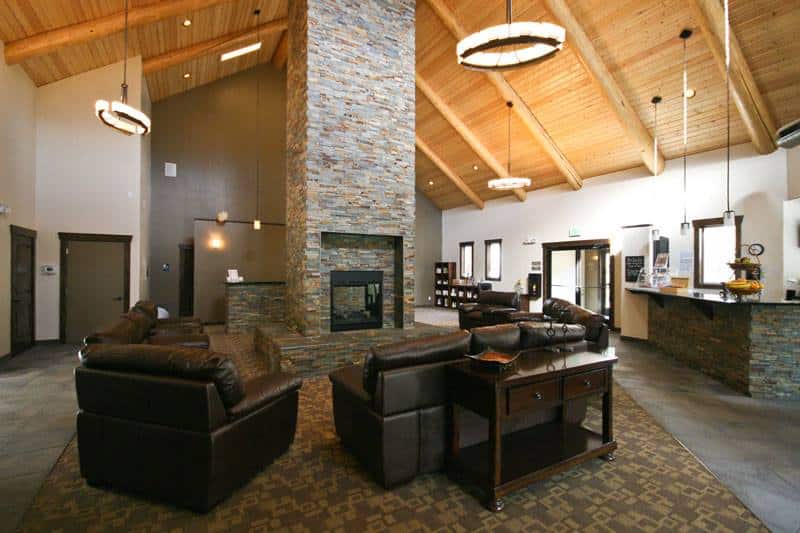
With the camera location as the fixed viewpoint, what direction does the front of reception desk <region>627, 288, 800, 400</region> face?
facing the viewer and to the left of the viewer

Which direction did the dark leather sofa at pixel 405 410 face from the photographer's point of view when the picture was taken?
facing away from the viewer and to the left of the viewer

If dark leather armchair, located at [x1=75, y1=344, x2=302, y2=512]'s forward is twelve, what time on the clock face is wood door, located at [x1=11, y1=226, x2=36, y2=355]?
The wood door is roughly at 10 o'clock from the dark leather armchair.

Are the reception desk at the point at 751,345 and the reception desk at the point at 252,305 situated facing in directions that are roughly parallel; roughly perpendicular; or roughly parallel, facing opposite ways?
roughly perpendicular

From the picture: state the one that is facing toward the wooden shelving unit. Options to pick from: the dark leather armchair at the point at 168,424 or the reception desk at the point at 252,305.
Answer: the dark leather armchair

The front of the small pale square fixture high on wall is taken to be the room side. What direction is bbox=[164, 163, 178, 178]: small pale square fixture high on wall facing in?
toward the camera

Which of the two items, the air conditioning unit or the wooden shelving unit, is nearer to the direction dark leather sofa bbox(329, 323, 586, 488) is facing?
the wooden shelving unit

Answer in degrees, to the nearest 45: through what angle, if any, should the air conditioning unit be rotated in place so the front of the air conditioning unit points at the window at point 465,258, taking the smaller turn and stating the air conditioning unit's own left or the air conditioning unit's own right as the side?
approximately 90° to the air conditioning unit's own right

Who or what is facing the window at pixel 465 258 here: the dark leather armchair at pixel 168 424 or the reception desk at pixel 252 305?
the dark leather armchair

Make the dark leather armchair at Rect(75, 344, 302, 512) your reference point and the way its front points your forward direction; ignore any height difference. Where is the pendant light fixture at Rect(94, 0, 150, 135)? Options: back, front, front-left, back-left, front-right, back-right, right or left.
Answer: front-left

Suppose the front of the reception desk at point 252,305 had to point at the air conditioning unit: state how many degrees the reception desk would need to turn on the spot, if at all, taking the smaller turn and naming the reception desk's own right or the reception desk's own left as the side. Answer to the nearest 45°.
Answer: approximately 45° to the reception desk's own left

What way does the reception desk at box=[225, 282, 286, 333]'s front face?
toward the camera

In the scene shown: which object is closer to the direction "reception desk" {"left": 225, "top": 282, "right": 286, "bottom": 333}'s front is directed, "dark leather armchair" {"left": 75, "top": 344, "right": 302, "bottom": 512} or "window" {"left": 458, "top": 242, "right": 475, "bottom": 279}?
the dark leather armchair

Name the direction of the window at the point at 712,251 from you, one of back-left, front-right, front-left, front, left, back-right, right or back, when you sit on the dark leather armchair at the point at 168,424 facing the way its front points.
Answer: front-right

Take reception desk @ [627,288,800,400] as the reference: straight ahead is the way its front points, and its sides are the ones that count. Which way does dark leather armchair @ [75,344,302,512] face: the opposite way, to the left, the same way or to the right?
to the right

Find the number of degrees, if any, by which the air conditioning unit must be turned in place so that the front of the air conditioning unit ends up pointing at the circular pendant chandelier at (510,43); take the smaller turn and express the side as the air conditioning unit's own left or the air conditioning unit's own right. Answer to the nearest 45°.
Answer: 0° — it already faces it
